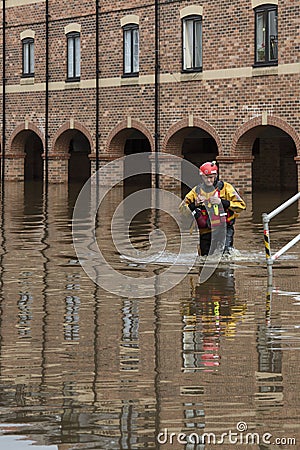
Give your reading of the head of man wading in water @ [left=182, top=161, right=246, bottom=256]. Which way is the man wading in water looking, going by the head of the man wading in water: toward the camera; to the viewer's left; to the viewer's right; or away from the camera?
toward the camera

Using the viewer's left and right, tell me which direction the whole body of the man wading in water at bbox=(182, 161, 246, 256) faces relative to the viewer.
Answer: facing the viewer

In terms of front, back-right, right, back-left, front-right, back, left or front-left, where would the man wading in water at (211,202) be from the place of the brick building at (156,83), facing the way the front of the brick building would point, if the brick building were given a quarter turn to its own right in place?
back-left

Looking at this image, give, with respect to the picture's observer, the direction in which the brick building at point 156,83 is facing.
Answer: facing the viewer and to the left of the viewer
